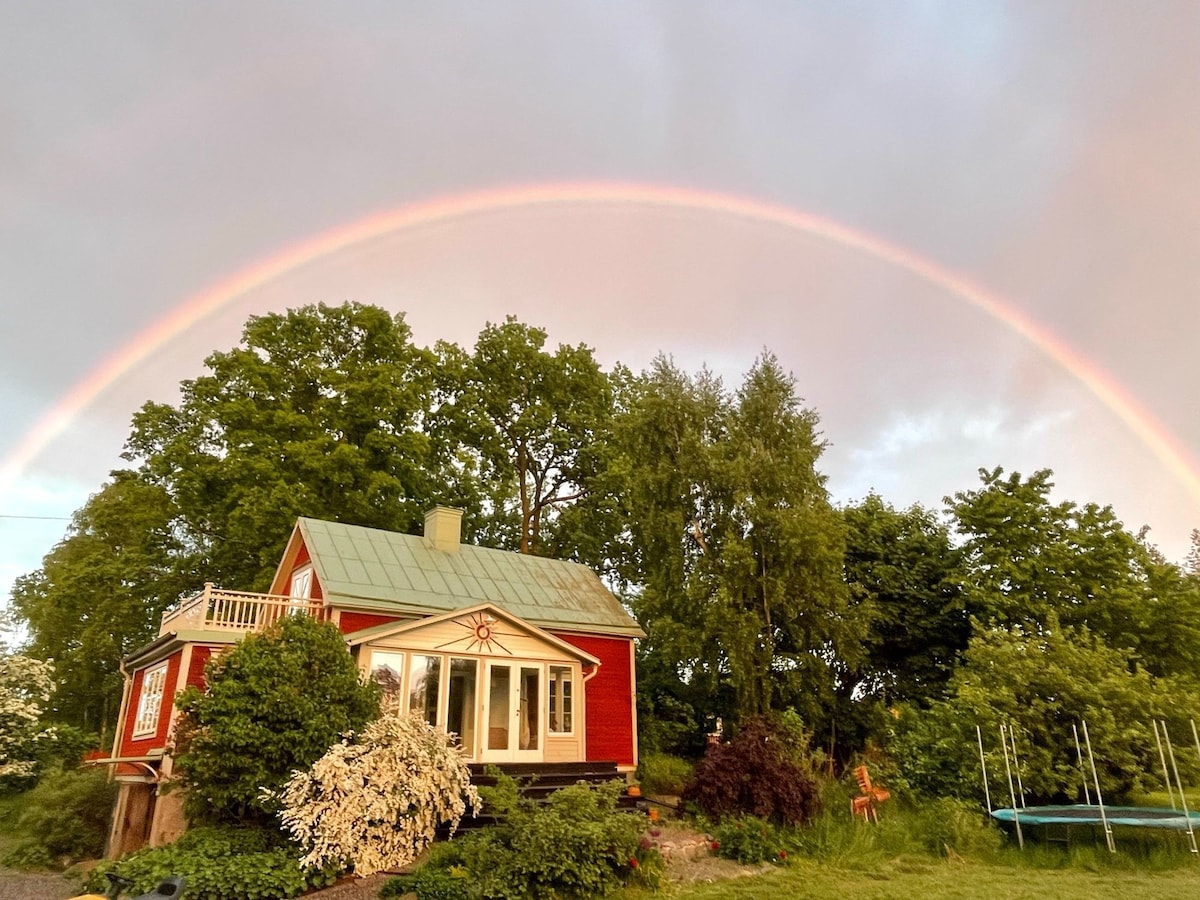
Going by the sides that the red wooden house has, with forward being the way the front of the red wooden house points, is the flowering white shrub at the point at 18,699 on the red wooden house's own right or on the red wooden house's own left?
on the red wooden house's own right

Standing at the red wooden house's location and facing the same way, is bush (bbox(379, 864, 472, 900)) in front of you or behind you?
in front

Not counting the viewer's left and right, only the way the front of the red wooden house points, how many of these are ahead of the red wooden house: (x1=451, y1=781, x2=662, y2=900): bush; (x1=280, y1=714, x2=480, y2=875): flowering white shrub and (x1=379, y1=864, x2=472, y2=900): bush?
3

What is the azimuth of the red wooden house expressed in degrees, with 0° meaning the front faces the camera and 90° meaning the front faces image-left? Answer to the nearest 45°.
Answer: approximately 0°

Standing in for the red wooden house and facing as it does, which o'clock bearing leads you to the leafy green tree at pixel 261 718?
The leafy green tree is roughly at 1 o'clock from the red wooden house.

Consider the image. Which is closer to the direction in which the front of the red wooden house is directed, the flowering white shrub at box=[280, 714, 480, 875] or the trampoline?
the flowering white shrub

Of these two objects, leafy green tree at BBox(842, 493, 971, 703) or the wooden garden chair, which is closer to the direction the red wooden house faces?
the wooden garden chair

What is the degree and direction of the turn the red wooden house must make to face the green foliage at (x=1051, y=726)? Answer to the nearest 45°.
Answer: approximately 90° to its left

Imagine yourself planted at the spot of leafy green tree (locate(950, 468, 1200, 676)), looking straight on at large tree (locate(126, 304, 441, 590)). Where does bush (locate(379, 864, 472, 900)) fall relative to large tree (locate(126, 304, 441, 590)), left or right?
left

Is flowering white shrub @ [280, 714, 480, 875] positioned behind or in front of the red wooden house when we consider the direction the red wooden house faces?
in front

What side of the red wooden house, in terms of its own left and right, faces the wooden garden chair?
left

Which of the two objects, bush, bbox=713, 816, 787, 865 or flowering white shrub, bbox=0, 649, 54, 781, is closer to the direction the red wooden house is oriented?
the bush

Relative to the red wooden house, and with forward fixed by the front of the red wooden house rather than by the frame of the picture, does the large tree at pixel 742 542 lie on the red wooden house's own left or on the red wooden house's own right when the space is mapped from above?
on the red wooden house's own left

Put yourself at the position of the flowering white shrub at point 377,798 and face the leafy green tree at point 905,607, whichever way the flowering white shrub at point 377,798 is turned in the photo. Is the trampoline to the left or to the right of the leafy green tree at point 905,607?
right
